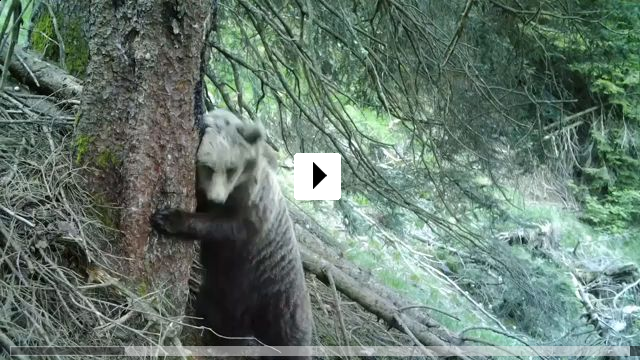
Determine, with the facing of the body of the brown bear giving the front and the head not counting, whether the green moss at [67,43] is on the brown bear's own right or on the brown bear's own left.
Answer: on the brown bear's own right

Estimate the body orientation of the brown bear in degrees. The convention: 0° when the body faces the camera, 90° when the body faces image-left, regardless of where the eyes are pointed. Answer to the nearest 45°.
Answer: approximately 45°

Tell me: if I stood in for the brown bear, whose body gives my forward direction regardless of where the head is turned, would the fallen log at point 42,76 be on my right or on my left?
on my right

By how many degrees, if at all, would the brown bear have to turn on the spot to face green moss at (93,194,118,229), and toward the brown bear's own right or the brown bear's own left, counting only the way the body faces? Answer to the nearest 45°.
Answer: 0° — it already faces it

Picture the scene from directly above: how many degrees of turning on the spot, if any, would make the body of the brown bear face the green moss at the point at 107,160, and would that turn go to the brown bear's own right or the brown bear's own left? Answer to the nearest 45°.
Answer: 0° — it already faces it

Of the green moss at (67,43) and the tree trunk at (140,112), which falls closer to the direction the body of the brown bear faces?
the tree trunk
